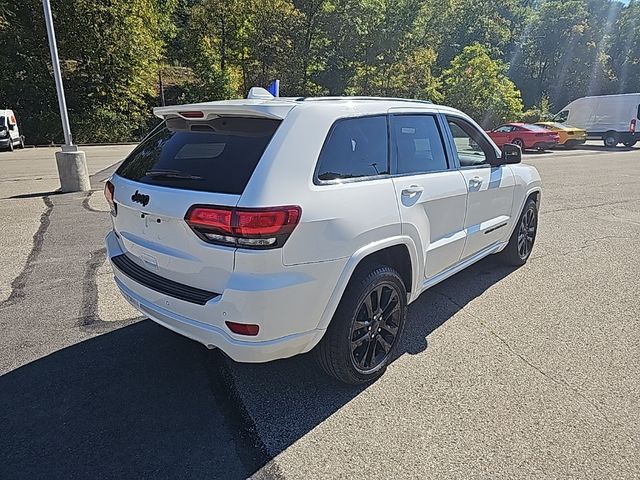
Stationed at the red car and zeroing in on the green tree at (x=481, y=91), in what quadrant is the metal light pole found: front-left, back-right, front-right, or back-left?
back-left

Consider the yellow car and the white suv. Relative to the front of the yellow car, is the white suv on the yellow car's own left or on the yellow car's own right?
on the yellow car's own right

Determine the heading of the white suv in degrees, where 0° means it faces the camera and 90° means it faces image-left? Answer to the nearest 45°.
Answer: approximately 225°

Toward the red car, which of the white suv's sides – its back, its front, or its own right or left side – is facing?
front

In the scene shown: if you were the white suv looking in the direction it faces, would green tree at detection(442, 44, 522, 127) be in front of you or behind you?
in front

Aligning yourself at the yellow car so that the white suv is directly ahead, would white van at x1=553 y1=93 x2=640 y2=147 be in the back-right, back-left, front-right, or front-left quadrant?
back-left

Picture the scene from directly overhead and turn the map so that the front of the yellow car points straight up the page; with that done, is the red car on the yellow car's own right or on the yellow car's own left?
on the yellow car's own right

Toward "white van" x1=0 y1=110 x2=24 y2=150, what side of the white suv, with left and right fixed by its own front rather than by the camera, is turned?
left

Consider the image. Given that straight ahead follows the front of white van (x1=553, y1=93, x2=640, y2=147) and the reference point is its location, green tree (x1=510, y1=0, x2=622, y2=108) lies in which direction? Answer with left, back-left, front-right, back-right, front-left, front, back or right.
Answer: front-right

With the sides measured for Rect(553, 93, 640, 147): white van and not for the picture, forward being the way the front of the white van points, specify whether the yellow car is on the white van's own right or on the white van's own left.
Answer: on the white van's own left
